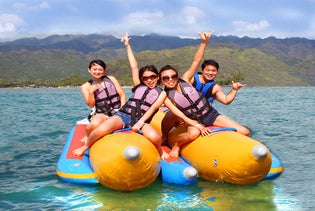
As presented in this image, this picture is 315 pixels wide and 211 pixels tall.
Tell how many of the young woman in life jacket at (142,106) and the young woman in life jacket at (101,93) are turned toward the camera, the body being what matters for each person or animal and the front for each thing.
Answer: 2

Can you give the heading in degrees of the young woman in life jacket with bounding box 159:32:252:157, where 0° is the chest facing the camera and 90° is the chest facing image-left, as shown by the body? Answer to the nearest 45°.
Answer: approximately 0°

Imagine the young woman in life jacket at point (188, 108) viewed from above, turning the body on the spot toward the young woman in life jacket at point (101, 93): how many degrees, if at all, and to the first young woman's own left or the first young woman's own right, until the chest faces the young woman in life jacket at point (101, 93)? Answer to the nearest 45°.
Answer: approximately 90° to the first young woman's own right

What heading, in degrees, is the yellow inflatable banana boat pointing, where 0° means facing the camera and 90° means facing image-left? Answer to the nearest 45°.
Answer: approximately 315°

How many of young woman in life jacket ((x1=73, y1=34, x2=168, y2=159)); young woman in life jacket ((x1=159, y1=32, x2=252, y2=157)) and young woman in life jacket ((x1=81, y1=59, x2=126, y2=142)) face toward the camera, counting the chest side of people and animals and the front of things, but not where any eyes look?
3

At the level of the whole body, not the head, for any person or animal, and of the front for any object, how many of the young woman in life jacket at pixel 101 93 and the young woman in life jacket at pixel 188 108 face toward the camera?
2

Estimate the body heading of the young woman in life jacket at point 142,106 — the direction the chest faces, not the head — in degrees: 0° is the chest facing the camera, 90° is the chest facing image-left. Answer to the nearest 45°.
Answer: approximately 0°

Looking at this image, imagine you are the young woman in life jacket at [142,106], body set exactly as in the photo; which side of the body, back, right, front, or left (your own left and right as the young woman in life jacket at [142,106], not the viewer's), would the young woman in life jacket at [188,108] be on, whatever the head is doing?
left

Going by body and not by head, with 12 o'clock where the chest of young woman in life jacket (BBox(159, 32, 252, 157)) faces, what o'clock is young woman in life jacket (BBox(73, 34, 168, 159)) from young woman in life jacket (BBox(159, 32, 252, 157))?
young woman in life jacket (BBox(73, 34, 168, 159)) is roughly at 2 o'clock from young woman in life jacket (BBox(159, 32, 252, 157)).
